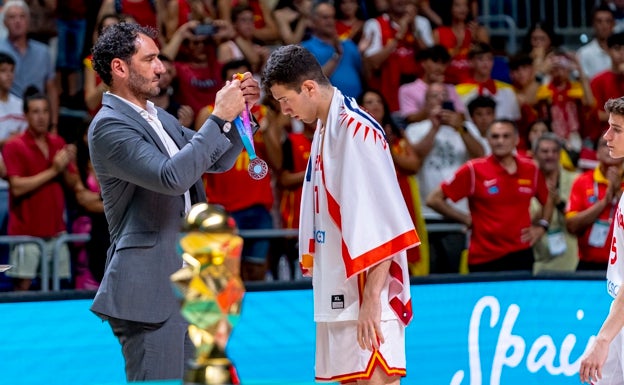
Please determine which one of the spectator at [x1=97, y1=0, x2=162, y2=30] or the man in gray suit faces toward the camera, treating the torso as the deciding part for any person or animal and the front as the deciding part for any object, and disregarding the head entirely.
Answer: the spectator

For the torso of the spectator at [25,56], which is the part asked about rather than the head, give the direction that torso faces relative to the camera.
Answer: toward the camera

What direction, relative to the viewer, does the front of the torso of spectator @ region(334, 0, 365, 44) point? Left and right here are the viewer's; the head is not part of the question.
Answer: facing the viewer

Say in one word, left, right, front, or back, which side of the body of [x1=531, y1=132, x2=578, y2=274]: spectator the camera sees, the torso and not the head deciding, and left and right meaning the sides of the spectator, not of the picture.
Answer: front

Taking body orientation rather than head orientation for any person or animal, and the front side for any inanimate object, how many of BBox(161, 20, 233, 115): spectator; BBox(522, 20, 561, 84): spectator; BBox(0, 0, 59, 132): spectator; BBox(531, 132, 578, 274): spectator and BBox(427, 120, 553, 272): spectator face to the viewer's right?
0

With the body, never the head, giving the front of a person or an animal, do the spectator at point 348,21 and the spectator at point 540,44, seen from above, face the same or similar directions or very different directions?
same or similar directions

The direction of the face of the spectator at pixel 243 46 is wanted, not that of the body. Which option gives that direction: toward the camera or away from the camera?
toward the camera

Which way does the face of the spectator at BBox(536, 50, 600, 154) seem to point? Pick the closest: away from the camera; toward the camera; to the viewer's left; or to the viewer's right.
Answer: toward the camera

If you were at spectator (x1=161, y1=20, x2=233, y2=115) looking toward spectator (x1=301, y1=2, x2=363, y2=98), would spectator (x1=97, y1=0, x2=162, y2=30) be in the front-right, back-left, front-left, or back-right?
back-left

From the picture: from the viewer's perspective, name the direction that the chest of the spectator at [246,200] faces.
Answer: toward the camera

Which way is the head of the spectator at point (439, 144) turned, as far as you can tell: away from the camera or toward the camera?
toward the camera

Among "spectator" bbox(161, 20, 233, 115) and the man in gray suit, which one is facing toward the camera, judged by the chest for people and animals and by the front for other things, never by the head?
the spectator

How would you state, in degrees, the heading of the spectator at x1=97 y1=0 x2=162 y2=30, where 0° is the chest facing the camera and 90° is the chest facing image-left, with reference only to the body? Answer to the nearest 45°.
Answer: approximately 0°

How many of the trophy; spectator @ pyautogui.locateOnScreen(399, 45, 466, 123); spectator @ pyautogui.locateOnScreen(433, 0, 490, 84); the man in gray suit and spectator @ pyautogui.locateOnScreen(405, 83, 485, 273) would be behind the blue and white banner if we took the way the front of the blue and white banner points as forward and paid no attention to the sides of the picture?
3

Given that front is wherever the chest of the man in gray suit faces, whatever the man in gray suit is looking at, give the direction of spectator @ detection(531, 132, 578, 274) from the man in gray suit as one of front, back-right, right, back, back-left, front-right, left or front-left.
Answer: front-left
